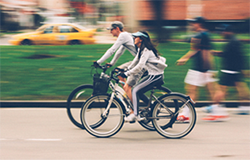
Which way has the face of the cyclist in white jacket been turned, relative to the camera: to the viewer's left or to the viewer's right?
to the viewer's left

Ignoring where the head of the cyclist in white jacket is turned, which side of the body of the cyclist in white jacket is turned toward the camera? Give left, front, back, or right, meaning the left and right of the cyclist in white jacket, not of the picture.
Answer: left

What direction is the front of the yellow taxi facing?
to the viewer's left

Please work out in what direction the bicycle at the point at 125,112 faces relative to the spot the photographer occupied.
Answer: facing to the left of the viewer

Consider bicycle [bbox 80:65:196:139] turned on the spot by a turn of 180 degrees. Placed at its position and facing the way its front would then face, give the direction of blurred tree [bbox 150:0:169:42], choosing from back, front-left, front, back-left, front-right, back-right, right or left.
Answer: left

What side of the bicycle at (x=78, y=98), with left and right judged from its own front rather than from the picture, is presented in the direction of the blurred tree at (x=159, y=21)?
right

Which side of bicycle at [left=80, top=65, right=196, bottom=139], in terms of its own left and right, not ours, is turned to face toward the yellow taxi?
right

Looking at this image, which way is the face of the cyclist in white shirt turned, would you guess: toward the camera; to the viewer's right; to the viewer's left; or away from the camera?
to the viewer's left

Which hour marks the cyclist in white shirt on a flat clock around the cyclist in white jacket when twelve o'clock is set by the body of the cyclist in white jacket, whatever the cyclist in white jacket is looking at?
The cyclist in white shirt is roughly at 2 o'clock from the cyclist in white jacket.

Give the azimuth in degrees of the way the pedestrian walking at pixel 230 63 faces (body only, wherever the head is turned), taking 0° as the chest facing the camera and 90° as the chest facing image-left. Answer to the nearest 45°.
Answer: approximately 90°

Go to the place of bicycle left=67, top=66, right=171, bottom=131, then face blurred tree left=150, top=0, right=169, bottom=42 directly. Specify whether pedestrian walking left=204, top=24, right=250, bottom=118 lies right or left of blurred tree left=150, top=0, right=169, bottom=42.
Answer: right

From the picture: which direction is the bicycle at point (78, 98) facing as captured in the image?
to the viewer's left

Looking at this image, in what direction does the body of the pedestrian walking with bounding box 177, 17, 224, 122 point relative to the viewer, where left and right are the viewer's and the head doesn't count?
facing to the left of the viewer
